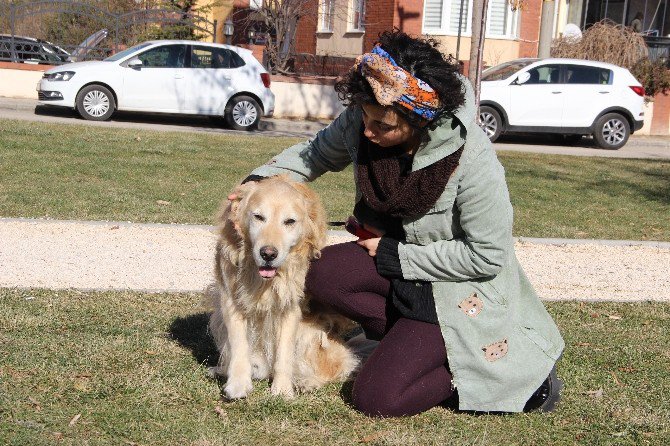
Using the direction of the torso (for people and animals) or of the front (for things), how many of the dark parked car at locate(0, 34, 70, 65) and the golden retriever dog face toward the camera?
1

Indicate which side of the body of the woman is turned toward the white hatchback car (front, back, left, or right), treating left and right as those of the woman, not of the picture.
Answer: right

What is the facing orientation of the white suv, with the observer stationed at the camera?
facing to the left of the viewer

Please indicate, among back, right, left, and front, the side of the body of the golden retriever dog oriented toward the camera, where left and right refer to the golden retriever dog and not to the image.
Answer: front

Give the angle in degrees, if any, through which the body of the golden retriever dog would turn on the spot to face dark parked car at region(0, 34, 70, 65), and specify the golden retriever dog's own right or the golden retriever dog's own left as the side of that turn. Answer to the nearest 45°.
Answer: approximately 180°

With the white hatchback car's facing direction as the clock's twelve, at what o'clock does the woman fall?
The woman is roughly at 9 o'clock from the white hatchback car.

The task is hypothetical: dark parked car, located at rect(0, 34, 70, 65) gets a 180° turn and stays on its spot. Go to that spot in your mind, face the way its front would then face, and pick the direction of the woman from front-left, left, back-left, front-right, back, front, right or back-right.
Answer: left

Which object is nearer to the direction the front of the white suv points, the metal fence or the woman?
the metal fence

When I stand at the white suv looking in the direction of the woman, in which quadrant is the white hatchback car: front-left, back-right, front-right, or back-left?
front-right

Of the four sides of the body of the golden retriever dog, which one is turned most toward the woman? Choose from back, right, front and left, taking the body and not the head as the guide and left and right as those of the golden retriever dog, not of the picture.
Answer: left

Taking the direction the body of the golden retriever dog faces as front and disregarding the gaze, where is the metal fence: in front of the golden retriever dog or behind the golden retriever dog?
behind

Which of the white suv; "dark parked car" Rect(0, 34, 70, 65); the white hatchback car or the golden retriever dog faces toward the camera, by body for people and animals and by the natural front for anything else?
the golden retriever dog

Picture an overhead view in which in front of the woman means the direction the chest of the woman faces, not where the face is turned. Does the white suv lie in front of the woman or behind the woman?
behind

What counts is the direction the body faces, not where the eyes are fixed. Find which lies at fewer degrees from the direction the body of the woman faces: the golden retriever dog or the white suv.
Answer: the golden retriever dog

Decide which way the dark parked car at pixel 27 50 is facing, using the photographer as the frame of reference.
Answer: facing to the right of the viewer

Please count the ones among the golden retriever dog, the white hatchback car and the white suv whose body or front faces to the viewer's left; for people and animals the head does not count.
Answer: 2
